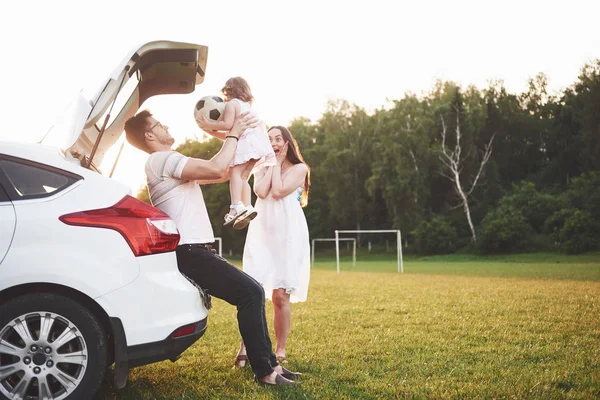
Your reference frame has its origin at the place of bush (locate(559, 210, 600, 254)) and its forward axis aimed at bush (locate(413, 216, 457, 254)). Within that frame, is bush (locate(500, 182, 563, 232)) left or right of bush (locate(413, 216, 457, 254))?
right

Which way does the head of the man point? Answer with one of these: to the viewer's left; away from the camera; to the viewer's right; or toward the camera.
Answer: to the viewer's right

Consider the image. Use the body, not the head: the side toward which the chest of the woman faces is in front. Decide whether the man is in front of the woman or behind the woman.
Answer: in front

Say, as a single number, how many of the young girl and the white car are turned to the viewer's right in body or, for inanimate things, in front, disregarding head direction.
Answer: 0

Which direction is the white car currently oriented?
to the viewer's left

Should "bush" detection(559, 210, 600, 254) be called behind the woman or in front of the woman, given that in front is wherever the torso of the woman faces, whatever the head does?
behind

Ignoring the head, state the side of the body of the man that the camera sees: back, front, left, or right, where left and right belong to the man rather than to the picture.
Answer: right

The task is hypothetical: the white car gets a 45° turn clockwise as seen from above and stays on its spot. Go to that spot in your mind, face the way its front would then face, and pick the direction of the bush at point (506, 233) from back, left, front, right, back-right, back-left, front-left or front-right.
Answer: right

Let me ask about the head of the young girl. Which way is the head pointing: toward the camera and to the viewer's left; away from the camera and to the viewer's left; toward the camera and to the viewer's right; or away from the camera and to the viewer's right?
away from the camera and to the viewer's left

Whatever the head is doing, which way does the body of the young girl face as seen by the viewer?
to the viewer's left

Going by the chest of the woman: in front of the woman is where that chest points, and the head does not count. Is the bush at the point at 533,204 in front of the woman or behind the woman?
behind
